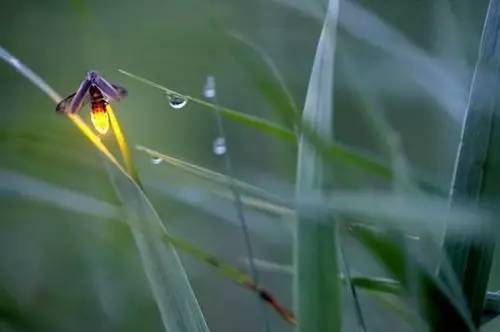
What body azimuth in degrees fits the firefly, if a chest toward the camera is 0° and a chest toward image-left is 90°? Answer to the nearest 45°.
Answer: approximately 180°
